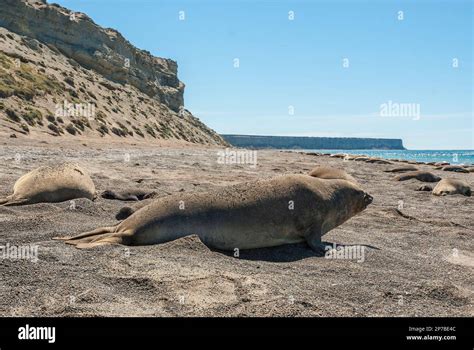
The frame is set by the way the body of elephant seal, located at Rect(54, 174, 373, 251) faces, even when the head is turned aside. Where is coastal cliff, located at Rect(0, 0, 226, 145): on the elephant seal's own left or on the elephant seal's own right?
on the elephant seal's own left

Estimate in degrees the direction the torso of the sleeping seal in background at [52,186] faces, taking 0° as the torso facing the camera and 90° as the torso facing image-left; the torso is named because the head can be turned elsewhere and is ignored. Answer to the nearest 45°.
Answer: approximately 270°

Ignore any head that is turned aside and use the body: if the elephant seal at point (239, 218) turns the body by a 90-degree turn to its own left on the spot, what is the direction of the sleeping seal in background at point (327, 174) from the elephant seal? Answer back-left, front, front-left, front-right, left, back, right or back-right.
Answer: front-right

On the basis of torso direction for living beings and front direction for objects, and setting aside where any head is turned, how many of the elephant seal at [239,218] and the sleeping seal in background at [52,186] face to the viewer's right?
2

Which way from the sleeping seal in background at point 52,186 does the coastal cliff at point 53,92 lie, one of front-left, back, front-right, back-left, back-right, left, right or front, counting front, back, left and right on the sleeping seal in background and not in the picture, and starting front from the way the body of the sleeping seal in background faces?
left

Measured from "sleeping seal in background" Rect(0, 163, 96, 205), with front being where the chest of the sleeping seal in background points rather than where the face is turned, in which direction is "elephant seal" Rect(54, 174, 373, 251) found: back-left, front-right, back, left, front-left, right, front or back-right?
front-right

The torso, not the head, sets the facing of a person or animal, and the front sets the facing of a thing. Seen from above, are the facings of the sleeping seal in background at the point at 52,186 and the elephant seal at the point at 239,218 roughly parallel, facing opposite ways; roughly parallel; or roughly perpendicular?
roughly parallel

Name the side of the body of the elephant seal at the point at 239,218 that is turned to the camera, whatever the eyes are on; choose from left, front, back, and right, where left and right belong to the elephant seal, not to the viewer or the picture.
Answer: right

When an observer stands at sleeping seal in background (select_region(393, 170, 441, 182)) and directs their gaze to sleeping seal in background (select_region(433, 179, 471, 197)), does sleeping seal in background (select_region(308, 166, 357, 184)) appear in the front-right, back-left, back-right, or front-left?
front-right

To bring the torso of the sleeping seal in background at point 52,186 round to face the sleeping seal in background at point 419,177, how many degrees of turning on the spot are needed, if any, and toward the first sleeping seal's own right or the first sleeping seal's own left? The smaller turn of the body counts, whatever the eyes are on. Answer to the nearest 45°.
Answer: approximately 45° to the first sleeping seal's own left
